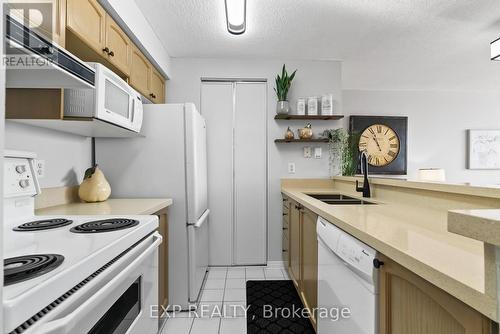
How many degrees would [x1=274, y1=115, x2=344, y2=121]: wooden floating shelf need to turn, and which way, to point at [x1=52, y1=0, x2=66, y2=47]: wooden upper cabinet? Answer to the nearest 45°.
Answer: approximately 45° to its right

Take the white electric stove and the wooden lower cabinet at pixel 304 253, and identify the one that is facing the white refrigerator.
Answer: the wooden lower cabinet

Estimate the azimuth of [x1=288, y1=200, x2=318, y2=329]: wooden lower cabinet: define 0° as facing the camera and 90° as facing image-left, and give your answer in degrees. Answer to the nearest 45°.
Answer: approximately 90°

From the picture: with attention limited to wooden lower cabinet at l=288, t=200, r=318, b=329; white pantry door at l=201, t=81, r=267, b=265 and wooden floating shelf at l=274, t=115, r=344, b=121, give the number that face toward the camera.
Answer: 2

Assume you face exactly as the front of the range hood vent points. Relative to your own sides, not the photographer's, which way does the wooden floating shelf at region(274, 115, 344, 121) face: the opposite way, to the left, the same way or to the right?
to the right

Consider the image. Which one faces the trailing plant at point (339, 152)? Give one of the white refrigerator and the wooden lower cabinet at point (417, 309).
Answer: the white refrigerator

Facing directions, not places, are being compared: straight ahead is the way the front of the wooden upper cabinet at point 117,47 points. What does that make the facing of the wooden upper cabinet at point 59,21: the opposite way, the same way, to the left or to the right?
the same way

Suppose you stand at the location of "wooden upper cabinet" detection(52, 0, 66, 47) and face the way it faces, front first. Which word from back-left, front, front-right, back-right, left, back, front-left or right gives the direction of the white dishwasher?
front

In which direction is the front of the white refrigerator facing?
to the viewer's right

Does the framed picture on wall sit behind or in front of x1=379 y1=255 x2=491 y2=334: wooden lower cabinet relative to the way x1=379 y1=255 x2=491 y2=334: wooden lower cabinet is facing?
behind

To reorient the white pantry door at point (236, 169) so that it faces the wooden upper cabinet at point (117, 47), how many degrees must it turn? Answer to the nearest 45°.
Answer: approximately 45° to its right

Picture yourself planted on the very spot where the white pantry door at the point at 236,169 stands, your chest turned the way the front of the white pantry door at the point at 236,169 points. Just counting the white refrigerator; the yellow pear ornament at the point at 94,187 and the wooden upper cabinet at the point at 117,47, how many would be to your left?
0

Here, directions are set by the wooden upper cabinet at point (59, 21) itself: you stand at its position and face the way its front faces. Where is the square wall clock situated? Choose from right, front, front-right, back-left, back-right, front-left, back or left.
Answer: front-left

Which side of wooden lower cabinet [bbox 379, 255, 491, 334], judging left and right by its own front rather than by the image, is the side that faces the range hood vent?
front

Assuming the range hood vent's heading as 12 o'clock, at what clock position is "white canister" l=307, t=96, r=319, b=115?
The white canister is roughly at 10 o'clock from the range hood vent.

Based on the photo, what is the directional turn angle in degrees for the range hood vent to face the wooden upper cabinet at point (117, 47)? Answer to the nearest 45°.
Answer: approximately 90° to its left

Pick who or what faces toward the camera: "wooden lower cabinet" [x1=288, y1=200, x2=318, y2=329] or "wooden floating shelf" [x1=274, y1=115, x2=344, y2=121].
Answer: the wooden floating shelf

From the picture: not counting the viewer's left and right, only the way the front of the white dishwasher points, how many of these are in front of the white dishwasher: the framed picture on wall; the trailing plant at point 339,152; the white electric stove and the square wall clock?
1

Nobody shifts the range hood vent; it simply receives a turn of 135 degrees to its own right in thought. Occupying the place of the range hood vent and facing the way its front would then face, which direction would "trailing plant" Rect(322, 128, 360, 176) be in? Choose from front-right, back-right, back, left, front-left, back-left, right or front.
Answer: back
